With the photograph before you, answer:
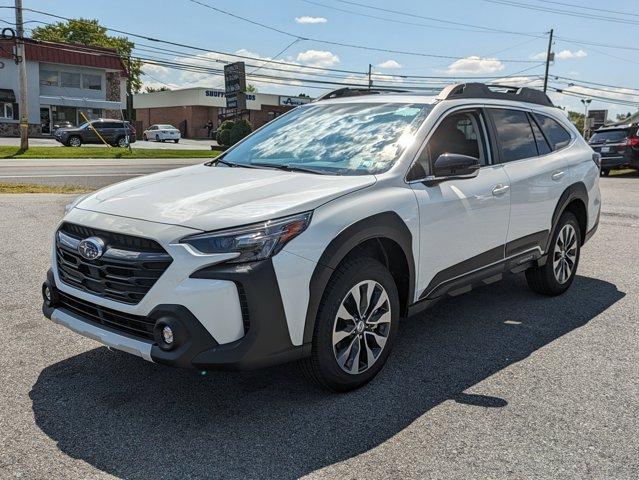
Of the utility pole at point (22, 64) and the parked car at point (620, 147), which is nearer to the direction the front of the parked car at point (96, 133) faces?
the utility pole

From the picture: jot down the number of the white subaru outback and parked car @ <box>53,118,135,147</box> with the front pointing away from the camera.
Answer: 0

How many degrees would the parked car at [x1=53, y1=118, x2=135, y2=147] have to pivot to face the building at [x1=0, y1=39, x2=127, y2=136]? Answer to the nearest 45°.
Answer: approximately 90° to its right

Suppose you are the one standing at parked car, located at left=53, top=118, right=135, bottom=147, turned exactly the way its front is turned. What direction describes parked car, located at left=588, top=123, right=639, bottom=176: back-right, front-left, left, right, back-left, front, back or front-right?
back-left

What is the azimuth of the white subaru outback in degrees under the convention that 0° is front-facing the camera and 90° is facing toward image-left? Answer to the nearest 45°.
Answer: approximately 45°

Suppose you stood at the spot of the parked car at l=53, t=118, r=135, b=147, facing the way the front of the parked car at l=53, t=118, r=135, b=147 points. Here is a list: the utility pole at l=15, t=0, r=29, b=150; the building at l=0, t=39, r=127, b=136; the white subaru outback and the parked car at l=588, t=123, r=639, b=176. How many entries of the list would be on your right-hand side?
1

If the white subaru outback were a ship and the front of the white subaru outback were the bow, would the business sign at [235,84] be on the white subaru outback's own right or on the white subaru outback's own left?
on the white subaru outback's own right

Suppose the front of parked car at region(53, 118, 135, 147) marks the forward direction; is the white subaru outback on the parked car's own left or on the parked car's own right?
on the parked car's own left

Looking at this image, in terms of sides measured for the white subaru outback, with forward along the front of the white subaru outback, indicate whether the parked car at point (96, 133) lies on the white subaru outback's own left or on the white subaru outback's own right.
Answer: on the white subaru outback's own right

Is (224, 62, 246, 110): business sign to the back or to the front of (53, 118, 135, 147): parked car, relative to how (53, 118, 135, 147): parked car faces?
to the back

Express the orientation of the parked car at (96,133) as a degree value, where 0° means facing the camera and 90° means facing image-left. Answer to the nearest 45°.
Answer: approximately 90°

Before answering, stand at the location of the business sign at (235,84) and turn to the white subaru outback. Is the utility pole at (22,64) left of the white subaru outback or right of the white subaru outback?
right
